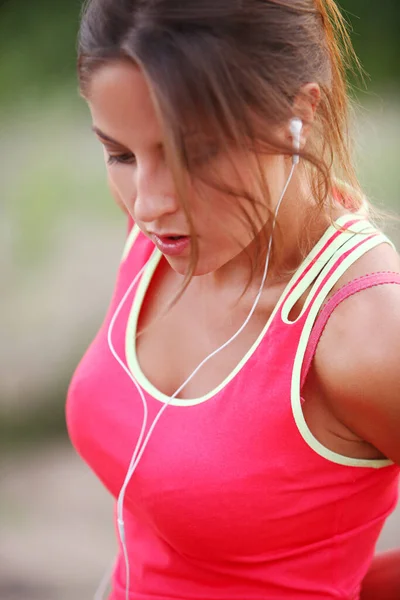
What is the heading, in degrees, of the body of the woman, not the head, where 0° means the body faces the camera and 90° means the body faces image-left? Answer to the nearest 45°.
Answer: approximately 45°
